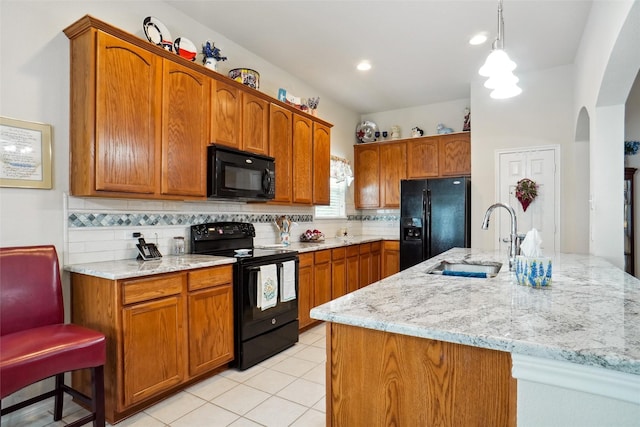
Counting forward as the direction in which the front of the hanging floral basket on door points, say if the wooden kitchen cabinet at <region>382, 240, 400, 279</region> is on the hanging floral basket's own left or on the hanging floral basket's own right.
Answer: on the hanging floral basket's own right

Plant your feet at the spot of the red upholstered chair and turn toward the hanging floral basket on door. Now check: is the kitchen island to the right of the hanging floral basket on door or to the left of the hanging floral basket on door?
right

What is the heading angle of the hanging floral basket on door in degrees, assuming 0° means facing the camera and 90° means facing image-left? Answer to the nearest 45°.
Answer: approximately 0°

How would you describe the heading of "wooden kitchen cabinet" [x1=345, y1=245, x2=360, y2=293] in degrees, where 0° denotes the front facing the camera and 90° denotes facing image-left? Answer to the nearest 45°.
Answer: approximately 315°

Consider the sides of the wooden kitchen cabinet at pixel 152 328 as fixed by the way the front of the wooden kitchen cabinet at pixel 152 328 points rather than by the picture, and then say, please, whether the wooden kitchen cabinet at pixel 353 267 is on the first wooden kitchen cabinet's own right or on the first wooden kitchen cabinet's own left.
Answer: on the first wooden kitchen cabinet's own left

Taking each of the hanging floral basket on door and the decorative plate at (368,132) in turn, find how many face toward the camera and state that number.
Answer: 2
